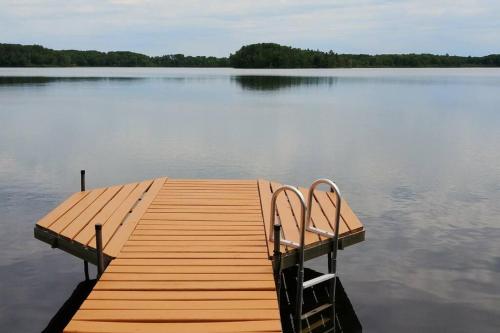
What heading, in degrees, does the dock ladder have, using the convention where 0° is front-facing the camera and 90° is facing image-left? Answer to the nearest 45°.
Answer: approximately 315°
